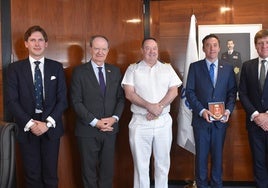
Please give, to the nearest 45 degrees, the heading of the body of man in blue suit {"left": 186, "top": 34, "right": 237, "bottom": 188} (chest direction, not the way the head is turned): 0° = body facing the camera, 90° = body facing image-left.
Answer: approximately 0°

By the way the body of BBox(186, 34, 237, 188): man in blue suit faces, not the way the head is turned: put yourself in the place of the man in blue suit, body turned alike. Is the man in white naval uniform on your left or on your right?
on your right

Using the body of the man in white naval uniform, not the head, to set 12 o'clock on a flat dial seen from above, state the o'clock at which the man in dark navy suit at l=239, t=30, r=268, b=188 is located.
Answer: The man in dark navy suit is roughly at 9 o'clock from the man in white naval uniform.

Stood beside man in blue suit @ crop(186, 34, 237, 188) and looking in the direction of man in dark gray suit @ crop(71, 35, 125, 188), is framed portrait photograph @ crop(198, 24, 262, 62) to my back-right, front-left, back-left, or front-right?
back-right

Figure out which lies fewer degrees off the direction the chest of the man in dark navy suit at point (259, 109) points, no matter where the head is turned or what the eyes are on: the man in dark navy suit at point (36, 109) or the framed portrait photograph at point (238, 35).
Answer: the man in dark navy suit at point (36, 109)

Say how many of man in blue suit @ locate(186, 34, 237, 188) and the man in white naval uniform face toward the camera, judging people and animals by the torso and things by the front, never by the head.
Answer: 2

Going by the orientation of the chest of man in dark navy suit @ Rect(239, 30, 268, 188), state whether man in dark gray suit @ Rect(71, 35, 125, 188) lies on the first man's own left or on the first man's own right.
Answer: on the first man's own right

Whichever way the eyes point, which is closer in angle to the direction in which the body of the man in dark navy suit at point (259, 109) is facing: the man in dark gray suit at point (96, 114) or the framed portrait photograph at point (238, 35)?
the man in dark gray suit

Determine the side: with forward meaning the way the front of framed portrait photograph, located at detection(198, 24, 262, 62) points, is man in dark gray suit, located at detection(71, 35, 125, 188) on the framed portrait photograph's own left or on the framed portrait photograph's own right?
on the framed portrait photograph's own right

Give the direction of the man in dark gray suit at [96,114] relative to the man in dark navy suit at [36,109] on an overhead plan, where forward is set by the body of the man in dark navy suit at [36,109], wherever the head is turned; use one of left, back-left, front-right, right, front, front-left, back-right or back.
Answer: left
